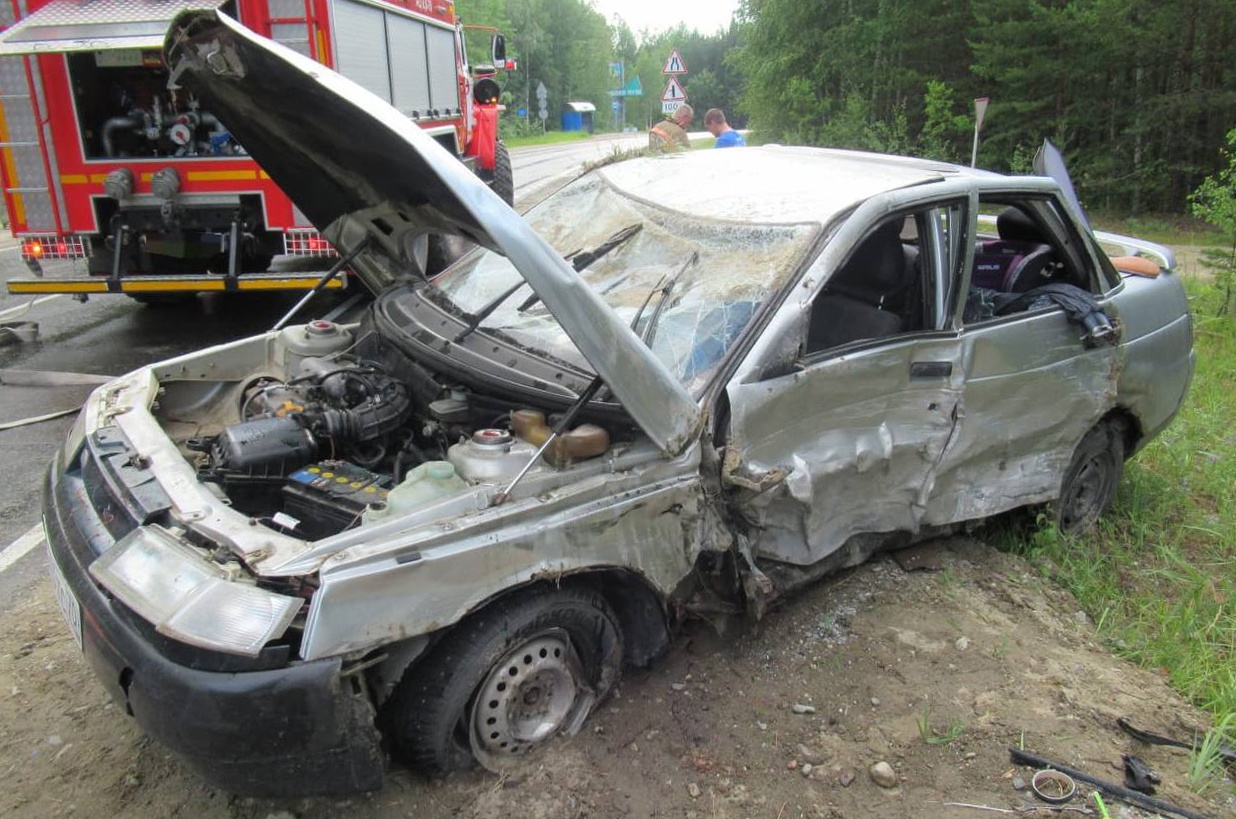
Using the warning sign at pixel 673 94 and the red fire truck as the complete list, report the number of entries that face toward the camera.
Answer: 1

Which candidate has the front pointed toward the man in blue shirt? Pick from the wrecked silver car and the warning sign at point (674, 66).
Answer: the warning sign

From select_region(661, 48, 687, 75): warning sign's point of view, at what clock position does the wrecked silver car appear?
The wrecked silver car is roughly at 12 o'clock from the warning sign.

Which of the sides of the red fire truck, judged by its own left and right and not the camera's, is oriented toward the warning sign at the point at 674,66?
front

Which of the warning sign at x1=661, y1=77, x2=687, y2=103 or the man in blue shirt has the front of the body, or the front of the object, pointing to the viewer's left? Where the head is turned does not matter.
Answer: the man in blue shirt

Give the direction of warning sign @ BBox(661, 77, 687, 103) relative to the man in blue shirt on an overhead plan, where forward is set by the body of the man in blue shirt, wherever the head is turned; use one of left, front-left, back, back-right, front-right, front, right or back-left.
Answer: right

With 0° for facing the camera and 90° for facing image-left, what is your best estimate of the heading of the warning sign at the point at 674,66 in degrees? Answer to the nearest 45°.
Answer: approximately 0°

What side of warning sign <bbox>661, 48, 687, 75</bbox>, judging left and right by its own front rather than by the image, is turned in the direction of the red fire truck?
front

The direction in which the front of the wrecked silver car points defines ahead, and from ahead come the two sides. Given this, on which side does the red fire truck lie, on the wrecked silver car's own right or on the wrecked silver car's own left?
on the wrecked silver car's own right

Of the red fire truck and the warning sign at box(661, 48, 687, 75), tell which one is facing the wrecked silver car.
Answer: the warning sign

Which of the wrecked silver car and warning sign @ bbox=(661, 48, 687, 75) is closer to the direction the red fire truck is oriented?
the warning sign
